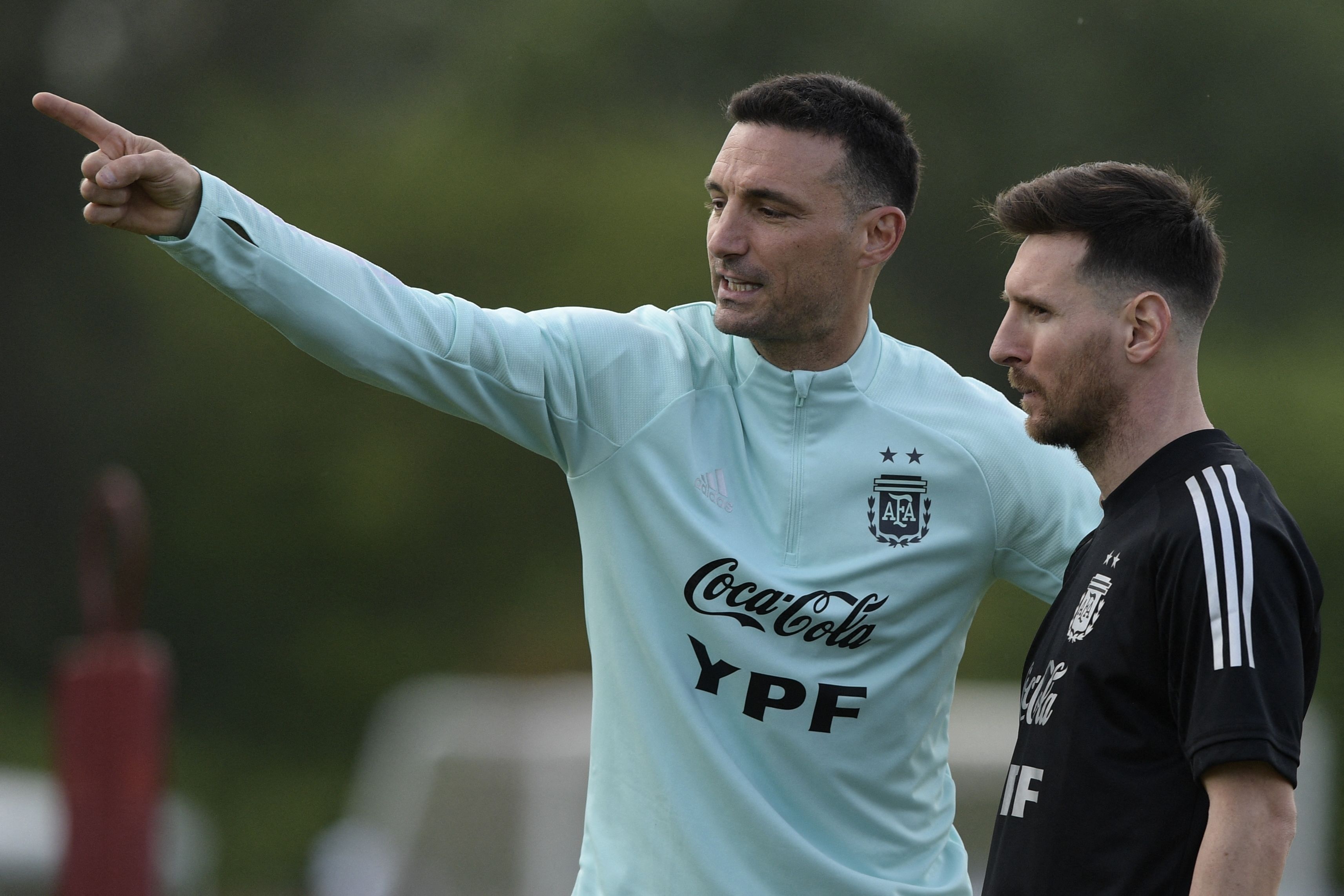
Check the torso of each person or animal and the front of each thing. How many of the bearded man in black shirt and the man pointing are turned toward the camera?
1

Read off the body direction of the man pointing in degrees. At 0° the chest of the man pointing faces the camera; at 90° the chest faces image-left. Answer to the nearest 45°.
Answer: approximately 0°

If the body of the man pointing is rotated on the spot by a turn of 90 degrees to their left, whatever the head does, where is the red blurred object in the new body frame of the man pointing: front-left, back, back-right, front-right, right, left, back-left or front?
back-left

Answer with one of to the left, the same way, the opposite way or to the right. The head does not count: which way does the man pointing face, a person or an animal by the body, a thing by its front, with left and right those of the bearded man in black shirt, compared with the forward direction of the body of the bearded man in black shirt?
to the left

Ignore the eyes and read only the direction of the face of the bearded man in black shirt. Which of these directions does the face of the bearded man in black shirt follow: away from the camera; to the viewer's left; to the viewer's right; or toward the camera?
to the viewer's left

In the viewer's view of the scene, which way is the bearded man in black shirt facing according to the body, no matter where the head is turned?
to the viewer's left

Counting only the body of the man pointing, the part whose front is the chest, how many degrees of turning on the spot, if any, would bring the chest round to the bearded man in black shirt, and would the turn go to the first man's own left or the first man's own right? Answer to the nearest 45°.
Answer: approximately 45° to the first man's own left

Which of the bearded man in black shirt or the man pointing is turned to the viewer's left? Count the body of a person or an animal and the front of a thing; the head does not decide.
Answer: the bearded man in black shirt
